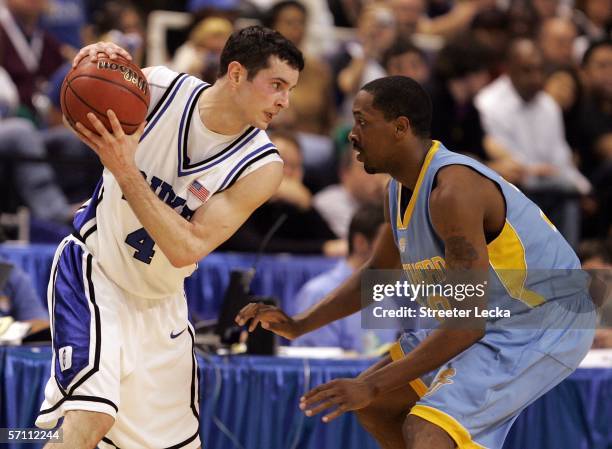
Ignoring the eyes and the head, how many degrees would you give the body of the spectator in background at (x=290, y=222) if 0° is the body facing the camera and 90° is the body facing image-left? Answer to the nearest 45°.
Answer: approximately 0°

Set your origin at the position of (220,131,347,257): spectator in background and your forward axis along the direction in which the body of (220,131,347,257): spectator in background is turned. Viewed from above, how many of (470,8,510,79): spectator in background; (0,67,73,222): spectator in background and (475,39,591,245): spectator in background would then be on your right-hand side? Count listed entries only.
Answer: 1

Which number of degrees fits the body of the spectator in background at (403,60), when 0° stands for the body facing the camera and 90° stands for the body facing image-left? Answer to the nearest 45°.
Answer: approximately 0°
